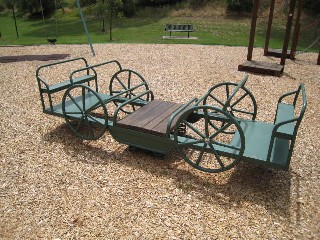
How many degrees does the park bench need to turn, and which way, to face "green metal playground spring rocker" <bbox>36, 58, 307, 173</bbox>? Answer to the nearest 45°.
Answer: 0° — it already faces it

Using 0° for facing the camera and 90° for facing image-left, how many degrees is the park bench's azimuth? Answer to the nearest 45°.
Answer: approximately 0°
